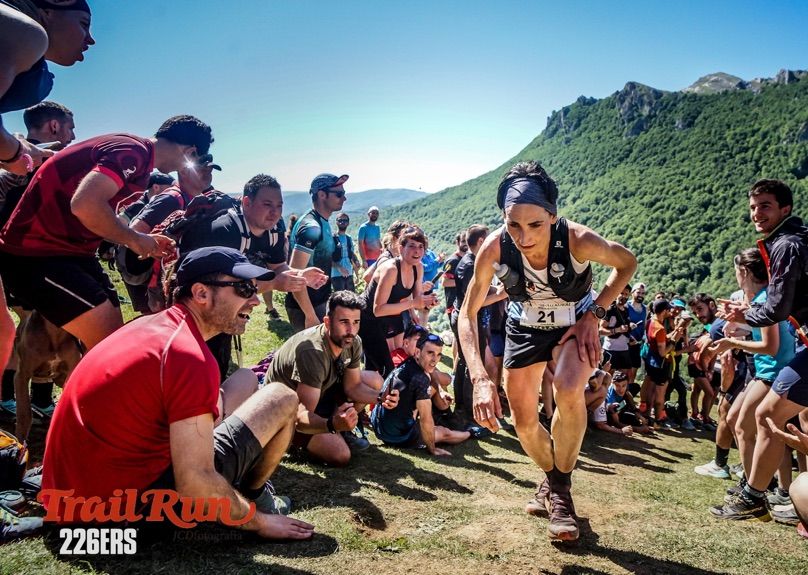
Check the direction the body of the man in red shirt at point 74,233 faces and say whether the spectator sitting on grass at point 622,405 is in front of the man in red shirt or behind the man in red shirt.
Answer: in front

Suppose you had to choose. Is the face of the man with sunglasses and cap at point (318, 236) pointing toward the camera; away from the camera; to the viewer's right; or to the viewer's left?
to the viewer's right

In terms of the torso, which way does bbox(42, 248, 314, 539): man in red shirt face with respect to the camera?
to the viewer's right

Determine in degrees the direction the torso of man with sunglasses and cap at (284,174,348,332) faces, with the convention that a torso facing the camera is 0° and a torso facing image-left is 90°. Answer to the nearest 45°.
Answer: approximately 270°

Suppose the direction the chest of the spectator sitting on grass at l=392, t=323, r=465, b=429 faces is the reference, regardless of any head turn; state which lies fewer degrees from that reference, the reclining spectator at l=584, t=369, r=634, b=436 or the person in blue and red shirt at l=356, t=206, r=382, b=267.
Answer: the reclining spectator

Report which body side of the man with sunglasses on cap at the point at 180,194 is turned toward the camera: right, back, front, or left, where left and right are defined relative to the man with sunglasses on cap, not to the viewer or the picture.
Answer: right

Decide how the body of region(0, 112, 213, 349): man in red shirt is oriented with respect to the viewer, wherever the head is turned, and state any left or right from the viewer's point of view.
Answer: facing to the right of the viewer

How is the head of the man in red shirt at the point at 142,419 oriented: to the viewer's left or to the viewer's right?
to the viewer's right
